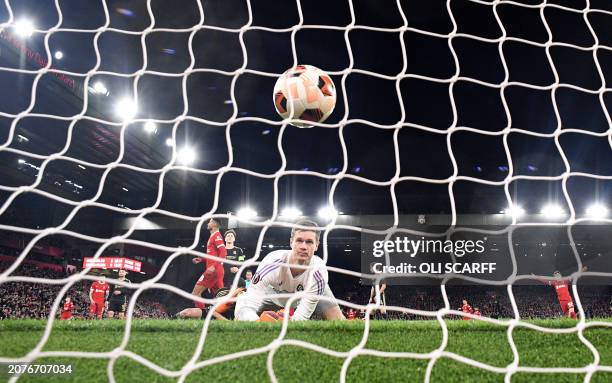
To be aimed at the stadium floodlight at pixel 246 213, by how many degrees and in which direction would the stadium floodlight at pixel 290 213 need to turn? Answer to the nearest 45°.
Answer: approximately 90° to its right

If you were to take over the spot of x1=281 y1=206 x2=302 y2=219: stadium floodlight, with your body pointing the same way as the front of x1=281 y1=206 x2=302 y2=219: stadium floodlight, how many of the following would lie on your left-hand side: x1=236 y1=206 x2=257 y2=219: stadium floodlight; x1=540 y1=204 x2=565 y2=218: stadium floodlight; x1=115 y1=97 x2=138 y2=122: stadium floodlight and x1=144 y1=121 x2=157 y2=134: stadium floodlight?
1

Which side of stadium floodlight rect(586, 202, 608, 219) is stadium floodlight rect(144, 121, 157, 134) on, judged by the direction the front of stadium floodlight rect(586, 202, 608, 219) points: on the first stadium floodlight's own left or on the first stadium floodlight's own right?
on the first stadium floodlight's own right

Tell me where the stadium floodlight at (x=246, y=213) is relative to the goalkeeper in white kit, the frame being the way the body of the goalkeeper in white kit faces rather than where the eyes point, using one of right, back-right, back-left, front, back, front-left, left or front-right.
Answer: back

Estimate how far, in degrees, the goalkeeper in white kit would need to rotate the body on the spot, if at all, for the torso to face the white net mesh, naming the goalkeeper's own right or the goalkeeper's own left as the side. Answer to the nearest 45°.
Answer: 0° — they already face it

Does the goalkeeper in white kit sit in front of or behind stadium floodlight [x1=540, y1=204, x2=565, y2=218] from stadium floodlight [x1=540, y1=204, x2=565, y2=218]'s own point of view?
in front

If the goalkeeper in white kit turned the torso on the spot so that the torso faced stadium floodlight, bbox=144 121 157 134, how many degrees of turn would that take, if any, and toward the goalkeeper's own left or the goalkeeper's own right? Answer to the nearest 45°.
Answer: approximately 135° to the goalkeeper's own right

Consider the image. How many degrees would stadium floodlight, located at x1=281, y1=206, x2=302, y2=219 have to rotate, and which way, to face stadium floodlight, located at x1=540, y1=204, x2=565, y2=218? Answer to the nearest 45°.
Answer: approximately 90° to its left

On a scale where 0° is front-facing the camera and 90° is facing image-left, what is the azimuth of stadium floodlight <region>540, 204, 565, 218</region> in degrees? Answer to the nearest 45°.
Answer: approximately 0°
